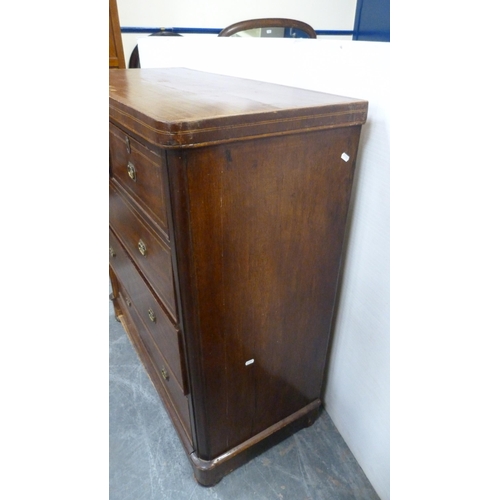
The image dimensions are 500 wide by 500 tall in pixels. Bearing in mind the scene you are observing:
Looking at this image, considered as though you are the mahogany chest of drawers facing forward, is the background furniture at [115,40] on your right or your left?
on your right

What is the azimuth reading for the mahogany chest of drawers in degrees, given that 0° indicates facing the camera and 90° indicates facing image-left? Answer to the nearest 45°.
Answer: approximately 45°
